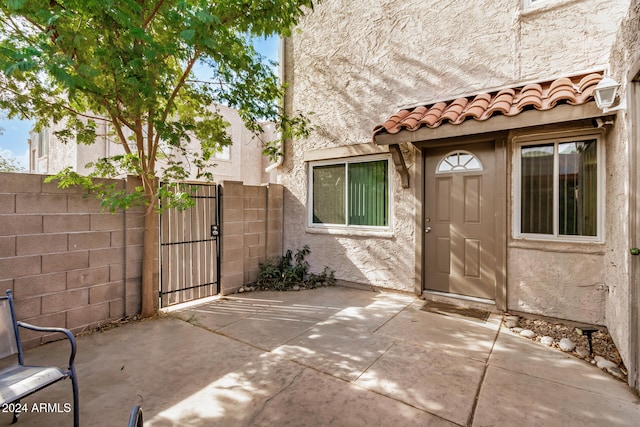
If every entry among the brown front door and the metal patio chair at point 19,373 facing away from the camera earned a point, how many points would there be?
0

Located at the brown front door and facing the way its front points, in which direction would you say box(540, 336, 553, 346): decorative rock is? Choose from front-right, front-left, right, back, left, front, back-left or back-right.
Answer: left

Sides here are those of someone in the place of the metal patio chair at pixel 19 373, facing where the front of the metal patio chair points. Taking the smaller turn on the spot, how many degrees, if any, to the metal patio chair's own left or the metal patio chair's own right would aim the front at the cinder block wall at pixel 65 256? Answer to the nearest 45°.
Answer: approximately 135° to the metal patio chair's own left

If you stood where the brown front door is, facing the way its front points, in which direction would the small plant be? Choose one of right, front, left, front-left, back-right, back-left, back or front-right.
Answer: front-right

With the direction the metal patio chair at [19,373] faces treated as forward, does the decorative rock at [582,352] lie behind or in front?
in front

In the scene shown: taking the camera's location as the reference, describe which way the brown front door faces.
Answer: facing the viewer and to the left of the viewer

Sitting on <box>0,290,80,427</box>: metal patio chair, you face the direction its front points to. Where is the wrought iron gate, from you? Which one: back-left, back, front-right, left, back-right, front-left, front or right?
left

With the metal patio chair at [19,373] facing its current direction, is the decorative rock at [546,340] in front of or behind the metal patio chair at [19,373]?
in front

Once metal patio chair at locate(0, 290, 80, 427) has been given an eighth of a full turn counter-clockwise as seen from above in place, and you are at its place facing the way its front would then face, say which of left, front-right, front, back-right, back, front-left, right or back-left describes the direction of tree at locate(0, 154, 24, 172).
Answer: left

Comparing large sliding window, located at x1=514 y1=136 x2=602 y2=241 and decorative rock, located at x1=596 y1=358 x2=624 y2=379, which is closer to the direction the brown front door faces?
the decorative rock
